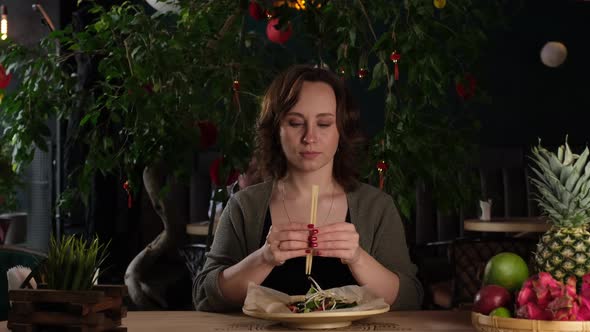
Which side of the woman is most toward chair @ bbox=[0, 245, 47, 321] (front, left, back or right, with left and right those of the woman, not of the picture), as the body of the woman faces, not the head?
right

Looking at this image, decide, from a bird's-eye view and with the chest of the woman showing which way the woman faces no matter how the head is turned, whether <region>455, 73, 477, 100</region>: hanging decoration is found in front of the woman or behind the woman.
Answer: behind

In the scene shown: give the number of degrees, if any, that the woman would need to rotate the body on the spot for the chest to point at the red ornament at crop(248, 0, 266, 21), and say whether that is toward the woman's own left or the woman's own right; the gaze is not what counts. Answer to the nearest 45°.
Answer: approximately 180°

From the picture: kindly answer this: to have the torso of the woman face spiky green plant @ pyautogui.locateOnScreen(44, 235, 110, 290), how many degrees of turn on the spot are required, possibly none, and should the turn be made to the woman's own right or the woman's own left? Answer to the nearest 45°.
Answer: approximately 45° to the woman's own right

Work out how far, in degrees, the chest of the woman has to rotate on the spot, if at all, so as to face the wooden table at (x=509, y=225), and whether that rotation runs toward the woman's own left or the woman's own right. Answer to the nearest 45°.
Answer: approximately 135° to the woman's own left

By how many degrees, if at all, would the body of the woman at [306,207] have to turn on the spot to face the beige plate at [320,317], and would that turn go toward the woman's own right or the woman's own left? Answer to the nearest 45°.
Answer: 0° — they already face it

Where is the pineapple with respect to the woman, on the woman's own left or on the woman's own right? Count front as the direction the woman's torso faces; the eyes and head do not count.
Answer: on the woman's own left

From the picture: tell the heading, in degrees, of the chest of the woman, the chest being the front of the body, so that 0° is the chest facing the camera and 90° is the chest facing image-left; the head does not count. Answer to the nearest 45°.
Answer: approximately 0°

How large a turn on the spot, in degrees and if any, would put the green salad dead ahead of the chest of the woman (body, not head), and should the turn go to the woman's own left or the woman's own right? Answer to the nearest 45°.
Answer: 0° — they already face it
